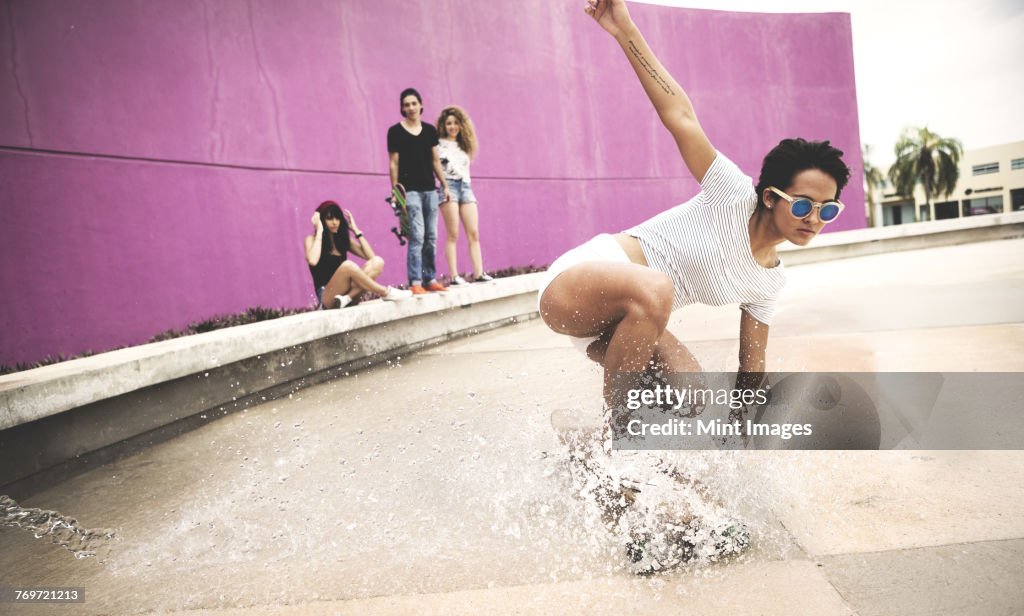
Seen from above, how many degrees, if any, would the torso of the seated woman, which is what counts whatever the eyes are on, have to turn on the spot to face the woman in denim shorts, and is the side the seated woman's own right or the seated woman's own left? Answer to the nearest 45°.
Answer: approximately 90° to the seated woman's own left

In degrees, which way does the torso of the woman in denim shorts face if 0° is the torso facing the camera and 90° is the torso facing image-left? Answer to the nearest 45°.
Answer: approximately 0°

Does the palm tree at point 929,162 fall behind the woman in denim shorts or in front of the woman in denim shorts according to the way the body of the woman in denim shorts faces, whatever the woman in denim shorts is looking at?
behind
